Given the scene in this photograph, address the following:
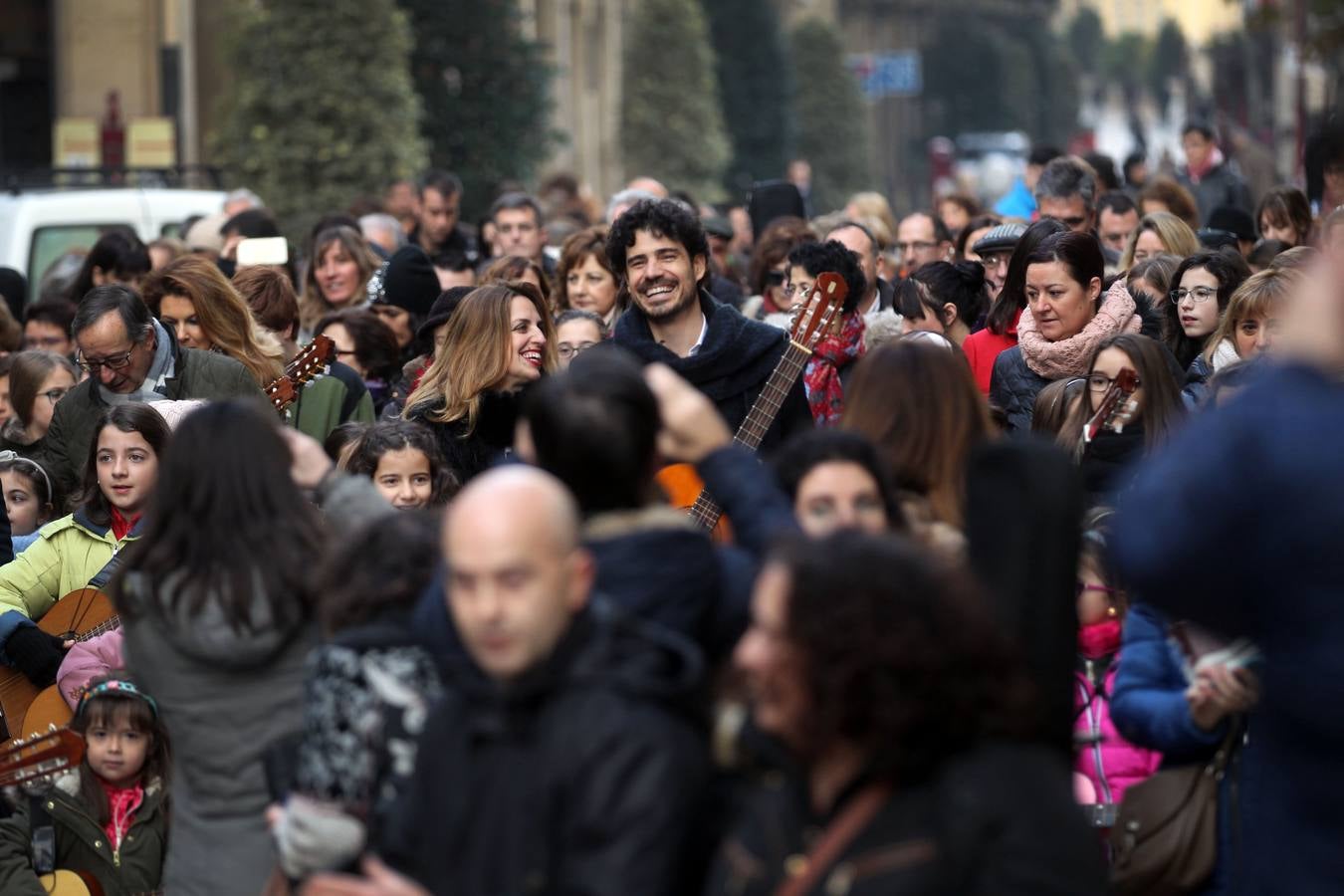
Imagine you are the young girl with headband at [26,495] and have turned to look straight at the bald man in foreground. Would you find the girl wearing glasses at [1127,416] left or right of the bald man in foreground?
left

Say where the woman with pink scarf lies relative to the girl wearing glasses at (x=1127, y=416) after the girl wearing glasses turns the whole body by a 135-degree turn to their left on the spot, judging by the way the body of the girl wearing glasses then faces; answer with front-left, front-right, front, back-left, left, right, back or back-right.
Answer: left

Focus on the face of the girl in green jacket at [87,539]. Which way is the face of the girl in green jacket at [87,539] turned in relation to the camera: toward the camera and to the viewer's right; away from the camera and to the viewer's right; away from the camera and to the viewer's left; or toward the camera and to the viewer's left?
toward the camera and to the viewer's right

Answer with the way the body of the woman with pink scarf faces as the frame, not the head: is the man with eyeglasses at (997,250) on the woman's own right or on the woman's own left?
on the woman's own right

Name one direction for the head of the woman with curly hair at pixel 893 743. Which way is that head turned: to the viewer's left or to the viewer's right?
to the viewer's left

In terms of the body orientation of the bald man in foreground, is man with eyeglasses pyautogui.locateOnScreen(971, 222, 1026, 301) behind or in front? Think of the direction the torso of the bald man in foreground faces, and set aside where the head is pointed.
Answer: behind

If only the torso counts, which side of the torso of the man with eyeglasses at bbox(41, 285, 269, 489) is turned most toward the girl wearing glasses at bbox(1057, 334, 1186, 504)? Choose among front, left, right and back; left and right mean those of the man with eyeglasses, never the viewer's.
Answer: left
